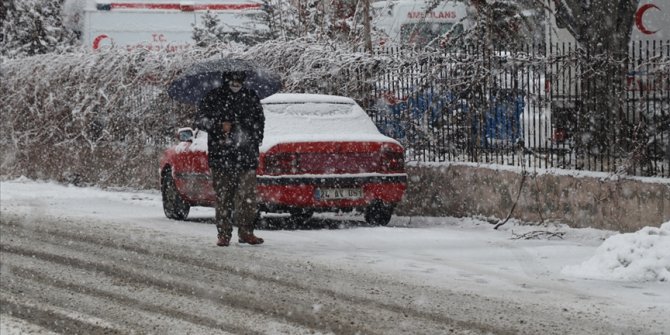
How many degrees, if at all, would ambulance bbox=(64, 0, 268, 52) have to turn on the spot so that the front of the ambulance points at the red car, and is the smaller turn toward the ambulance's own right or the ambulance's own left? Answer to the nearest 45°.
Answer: approximately 90° to the ambulance's own right

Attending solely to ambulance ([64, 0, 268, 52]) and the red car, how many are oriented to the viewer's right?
1

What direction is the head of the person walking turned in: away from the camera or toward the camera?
toward the camera

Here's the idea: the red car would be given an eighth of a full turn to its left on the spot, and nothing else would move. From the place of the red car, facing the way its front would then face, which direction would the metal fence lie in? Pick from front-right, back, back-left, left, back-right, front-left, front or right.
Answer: back

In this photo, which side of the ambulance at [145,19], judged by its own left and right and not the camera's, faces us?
right

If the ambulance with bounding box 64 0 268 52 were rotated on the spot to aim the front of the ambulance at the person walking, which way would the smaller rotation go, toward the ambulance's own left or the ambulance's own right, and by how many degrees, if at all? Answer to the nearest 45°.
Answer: approximately 90° to the ambulance's own right

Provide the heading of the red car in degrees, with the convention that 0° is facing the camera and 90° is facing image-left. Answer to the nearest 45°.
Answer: approximately 135°
